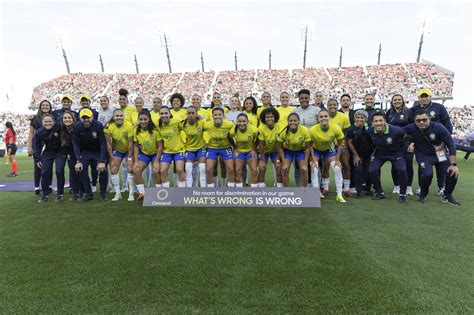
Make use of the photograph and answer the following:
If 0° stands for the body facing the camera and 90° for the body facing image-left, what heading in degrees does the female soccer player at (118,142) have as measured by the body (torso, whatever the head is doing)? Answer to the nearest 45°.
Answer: approximately 0°

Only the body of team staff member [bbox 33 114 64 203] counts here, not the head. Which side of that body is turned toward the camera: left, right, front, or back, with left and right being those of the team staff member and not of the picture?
front

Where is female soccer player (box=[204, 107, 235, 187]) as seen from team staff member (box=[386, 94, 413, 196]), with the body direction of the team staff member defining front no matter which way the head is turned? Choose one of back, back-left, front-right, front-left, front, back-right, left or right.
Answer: front-right

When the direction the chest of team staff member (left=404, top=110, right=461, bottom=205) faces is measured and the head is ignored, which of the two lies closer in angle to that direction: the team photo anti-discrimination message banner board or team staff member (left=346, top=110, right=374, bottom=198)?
the team photo anti-discrimination message banner board

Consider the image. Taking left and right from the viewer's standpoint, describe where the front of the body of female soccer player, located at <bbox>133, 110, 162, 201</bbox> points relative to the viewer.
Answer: facing the viewer

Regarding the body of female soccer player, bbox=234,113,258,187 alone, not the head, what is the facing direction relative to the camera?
toward the camera

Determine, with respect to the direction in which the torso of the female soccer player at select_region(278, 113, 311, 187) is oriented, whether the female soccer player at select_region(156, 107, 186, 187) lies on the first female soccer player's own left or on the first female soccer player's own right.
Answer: on the first female soccer player's own right

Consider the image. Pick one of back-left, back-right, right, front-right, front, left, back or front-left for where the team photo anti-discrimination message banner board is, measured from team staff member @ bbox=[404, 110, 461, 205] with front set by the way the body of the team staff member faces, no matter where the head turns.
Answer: front-right

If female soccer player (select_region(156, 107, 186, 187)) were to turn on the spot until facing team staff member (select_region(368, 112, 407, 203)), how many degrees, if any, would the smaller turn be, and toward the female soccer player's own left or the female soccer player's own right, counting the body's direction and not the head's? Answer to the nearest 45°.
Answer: approximately 90° to the female soccer player's own left
